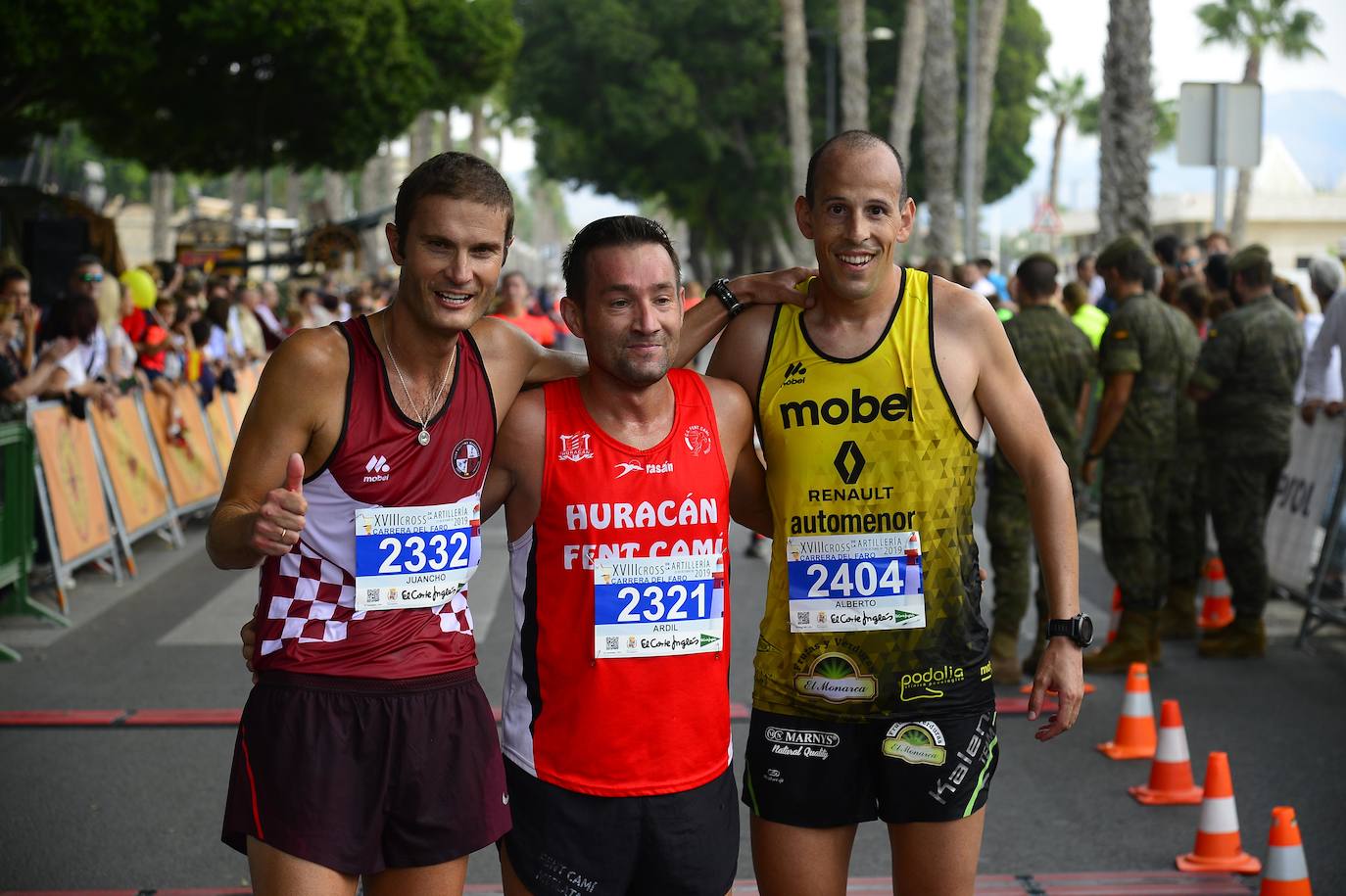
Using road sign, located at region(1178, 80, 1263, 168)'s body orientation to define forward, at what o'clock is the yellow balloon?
The yellow balloon is roughly at 9 o'clock from the road sign.

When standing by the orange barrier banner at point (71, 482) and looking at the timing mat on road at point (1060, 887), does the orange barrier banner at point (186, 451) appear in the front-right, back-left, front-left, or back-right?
back-left

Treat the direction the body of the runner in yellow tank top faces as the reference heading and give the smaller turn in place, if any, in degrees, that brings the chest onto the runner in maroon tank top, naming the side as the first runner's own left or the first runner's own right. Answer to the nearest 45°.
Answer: approximately 45° to the first runner's own right

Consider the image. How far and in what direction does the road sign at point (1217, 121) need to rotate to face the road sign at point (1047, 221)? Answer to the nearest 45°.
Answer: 0° — it already faces it

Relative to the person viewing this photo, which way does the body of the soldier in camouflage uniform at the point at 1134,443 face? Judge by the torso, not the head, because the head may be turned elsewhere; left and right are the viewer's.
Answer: facing away from the viewer and to the left of the viewer

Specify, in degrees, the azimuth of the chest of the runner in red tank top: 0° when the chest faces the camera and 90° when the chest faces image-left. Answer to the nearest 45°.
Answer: approximately 315°

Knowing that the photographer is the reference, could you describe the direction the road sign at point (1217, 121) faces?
facing away from the viewer

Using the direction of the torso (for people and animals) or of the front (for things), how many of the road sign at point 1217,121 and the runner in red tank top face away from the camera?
1

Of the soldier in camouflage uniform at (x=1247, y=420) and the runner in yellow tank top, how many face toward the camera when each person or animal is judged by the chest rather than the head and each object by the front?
1

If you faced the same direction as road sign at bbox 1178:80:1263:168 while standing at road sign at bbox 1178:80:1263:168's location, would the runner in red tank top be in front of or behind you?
behind

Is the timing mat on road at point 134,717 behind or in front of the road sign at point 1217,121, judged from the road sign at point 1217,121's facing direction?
behind

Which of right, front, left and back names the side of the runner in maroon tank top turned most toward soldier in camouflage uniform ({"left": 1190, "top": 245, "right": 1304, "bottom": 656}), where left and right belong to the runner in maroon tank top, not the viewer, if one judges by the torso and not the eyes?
left
